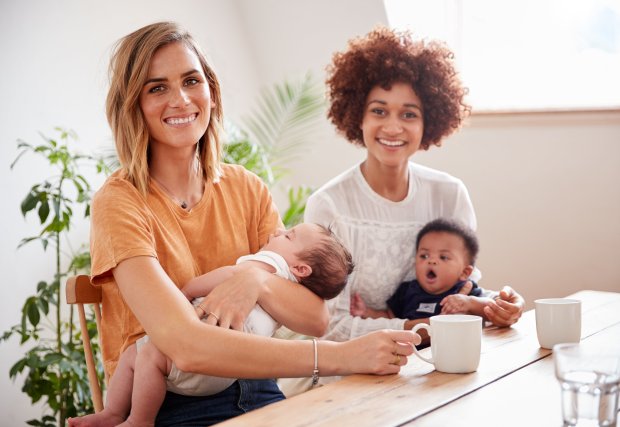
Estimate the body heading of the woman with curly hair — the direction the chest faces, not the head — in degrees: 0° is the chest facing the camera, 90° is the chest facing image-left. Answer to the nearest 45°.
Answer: approximately 0°

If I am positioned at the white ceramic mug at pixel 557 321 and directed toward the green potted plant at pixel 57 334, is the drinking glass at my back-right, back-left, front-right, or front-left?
back-left

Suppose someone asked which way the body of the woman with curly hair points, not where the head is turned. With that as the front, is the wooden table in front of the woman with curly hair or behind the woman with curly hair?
in front

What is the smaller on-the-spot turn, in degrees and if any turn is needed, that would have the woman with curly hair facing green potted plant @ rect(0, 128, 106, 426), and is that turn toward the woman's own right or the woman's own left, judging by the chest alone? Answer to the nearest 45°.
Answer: approximately 90° to the woman's own right

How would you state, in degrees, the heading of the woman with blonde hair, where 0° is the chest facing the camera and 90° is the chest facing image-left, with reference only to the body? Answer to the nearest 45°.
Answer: approximately 315°

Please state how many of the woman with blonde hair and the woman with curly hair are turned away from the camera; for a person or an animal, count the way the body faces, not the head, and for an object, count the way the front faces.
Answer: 0
